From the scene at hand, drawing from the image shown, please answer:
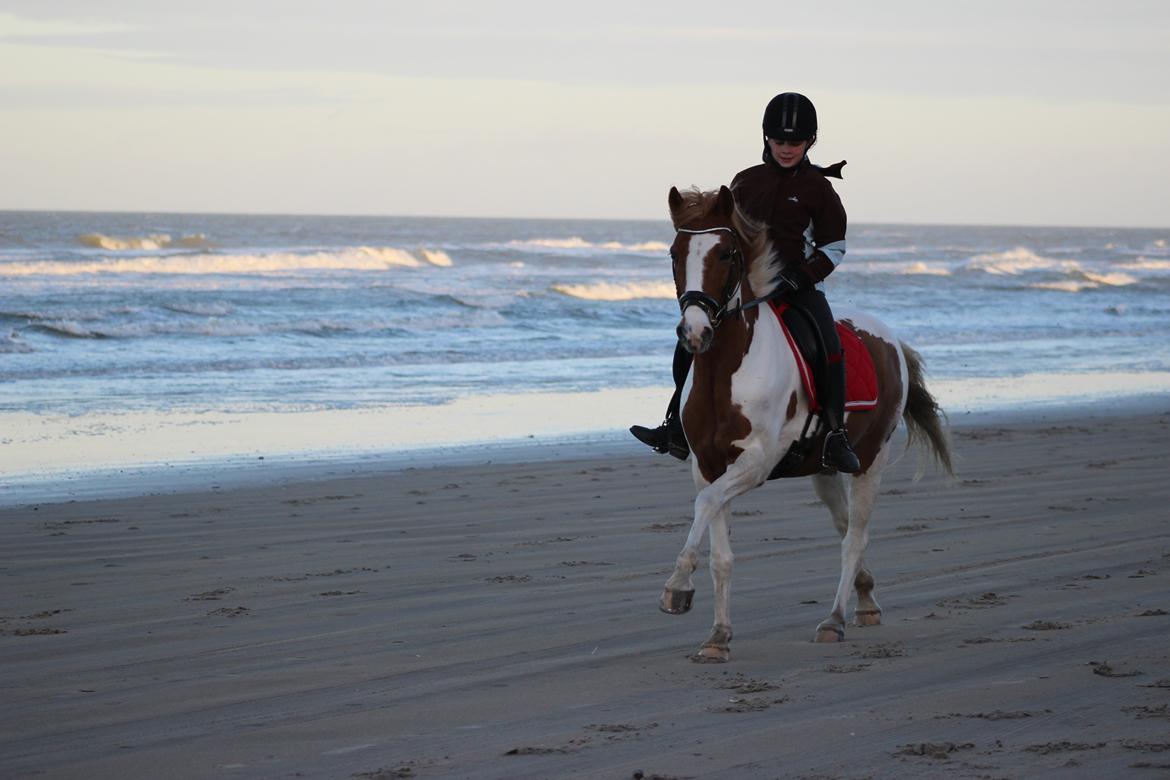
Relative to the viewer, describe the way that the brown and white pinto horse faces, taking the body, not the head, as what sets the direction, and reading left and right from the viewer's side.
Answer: facing the viewer and to the left of the viewer
